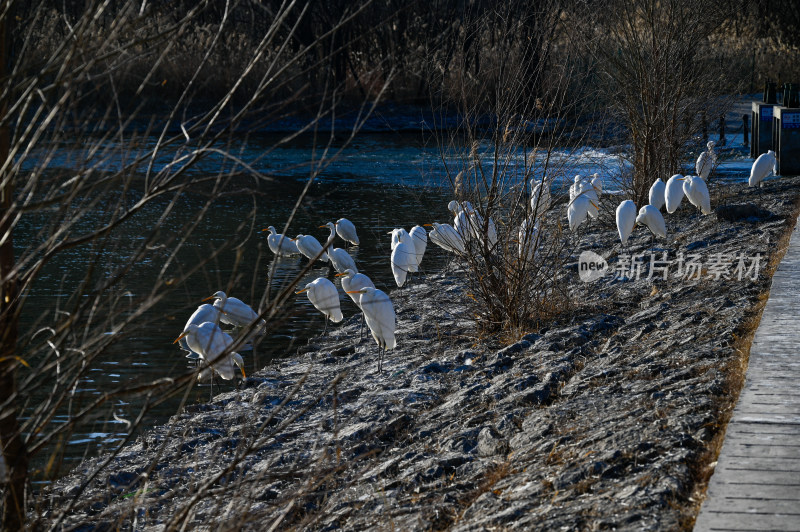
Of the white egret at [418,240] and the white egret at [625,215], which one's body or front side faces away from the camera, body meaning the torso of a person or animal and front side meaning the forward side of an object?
the white egret at [625,215]

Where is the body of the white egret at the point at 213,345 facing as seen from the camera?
to the viewer's left

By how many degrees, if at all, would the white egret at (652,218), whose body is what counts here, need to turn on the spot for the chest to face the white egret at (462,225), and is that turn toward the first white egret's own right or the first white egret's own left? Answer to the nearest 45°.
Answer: approximately 45° to the first white egret's own left

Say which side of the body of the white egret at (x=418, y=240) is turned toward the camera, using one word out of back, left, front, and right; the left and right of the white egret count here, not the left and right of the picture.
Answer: left

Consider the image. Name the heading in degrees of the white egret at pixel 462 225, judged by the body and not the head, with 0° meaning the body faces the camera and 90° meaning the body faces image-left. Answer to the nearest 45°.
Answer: approximately 90°

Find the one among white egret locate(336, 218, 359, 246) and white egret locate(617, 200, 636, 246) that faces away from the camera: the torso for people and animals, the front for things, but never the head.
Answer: white egret locate(617, 200, 636, 246)

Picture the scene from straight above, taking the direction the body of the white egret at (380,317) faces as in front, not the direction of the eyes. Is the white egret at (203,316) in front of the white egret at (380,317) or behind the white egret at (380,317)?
in front

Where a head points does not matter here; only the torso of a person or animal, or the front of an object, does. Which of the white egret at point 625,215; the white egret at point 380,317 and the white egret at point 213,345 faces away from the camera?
the white egret at point 625,215

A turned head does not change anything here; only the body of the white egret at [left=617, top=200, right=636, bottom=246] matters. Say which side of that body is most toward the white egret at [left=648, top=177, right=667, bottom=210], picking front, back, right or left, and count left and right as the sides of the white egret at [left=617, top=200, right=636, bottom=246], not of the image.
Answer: front

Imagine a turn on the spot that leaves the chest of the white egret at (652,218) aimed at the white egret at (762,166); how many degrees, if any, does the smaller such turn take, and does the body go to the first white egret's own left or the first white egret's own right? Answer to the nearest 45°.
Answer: approximately 90° to the first white egret's own right

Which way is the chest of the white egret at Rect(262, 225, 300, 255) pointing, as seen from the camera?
to the viewer's left
